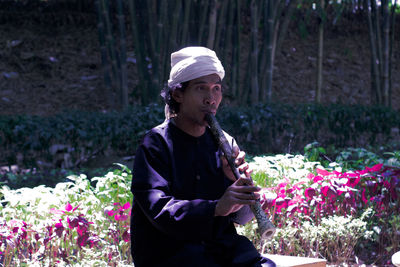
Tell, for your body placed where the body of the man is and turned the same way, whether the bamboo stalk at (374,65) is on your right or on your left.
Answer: on your left

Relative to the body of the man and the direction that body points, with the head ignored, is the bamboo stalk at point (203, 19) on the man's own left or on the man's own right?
on the man's own left

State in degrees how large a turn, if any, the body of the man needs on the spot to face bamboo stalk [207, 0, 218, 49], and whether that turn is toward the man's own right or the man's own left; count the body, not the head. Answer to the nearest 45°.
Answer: approximately 135° to the man's own left

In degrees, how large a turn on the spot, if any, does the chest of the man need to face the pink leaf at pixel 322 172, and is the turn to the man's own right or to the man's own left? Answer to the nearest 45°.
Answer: approximately 90° to the man's own left

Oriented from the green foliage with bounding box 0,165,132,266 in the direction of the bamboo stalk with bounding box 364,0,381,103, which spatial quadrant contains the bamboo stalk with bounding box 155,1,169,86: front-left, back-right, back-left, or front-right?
front-left

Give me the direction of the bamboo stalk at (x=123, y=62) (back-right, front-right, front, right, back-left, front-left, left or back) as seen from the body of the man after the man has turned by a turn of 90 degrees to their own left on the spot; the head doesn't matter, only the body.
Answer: front-left

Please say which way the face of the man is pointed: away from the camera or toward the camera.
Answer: toward the camera

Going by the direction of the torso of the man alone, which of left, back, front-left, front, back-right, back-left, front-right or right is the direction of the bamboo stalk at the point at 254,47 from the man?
back-left

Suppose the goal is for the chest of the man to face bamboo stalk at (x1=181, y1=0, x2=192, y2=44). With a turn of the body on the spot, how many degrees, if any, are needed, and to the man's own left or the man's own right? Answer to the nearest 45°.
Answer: approximately 135° to the man's own left

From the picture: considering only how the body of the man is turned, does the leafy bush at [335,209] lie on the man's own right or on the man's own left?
on the man's own left

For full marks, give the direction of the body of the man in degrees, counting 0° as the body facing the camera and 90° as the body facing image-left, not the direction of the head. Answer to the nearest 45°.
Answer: approximately 315°

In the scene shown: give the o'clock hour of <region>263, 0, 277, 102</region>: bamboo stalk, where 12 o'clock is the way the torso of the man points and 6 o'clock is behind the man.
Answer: The bamboo stalk is roughly at 8 o'clock from the man.
